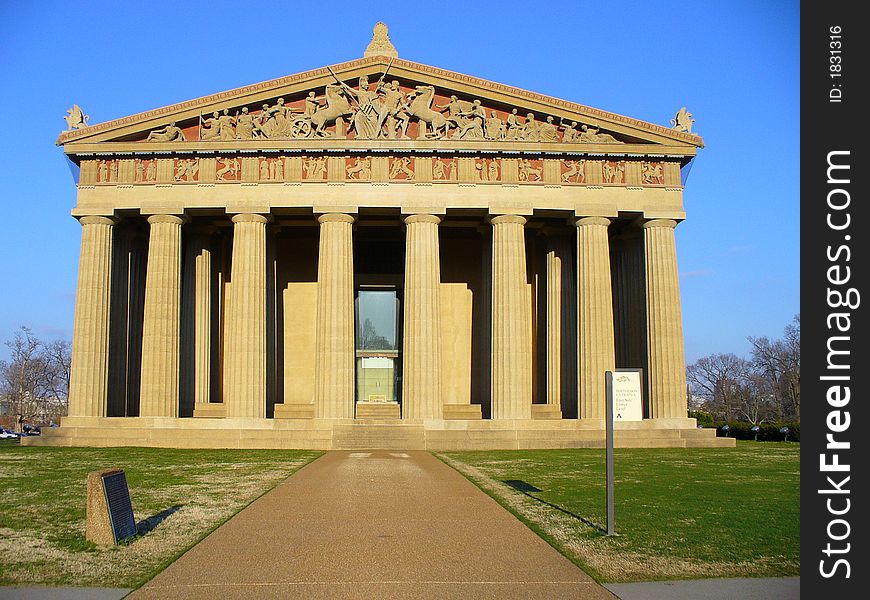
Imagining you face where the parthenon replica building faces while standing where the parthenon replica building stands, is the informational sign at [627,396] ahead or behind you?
ahead

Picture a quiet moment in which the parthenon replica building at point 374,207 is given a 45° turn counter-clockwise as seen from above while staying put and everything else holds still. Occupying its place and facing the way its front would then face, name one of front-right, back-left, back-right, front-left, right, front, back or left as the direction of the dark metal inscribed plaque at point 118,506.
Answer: front-right

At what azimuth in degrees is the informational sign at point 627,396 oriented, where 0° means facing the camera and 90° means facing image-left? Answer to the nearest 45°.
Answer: approximately 0°

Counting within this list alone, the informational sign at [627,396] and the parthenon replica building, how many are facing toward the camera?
2

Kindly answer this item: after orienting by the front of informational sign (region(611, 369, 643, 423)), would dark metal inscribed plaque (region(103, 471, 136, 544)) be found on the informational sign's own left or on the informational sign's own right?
on the informational sign's own right

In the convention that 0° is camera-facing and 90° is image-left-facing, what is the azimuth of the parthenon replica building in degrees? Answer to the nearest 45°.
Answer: approximately 0°

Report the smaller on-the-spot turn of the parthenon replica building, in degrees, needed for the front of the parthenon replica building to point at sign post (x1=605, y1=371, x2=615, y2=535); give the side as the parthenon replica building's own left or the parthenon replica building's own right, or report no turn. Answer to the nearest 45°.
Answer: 0° — it already faces it
